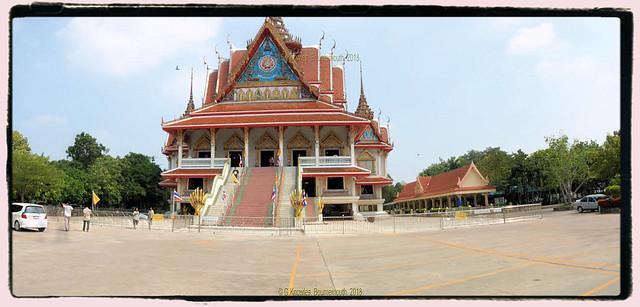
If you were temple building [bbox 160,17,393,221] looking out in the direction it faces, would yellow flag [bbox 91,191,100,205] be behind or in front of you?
in front

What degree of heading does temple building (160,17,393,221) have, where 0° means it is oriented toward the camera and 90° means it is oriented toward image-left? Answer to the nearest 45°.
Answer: approximately 0°

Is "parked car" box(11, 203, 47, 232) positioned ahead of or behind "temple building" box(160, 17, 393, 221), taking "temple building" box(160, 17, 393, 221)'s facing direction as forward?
ahead

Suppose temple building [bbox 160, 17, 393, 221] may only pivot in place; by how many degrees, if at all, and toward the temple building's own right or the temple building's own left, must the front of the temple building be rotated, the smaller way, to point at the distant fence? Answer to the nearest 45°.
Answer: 0° — it already faces it
